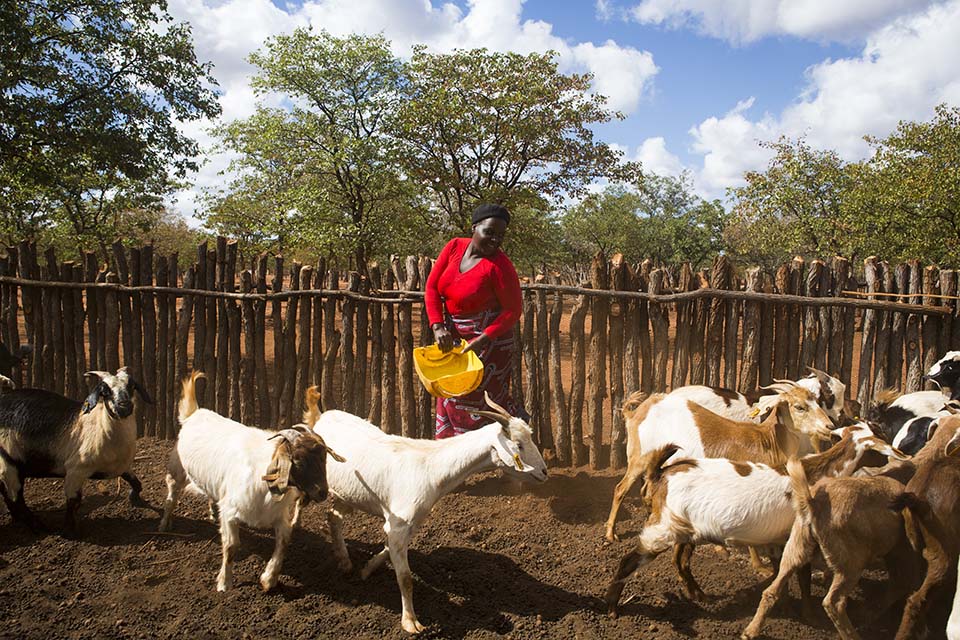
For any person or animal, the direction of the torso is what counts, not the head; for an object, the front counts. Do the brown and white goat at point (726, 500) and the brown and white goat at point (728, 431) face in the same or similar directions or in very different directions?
same or similar directions

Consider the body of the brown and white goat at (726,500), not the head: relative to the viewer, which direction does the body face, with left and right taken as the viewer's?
facing to the right of the viewer

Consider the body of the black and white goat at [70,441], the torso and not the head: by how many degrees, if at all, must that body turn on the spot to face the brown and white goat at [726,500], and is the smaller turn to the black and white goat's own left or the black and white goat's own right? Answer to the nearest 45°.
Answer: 0° — it already faces it

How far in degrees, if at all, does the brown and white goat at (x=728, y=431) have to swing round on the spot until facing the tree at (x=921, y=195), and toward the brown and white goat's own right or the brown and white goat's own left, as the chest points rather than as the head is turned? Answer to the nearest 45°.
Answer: approximately 90° to the brown and white goat's own left

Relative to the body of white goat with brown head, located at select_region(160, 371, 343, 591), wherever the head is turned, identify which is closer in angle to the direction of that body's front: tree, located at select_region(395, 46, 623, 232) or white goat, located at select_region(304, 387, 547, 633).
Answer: the white goat

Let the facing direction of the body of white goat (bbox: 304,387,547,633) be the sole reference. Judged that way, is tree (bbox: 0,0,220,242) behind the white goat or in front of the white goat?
behind

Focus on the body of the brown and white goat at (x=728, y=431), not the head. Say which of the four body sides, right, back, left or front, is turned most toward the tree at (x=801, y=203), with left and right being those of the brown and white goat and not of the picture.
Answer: left

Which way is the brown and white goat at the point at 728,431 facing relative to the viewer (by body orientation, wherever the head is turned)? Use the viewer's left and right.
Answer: facing to the right of the viewer

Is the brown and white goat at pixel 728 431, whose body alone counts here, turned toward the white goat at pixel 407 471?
no

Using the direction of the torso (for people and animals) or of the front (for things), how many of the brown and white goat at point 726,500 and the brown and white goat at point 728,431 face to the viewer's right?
2

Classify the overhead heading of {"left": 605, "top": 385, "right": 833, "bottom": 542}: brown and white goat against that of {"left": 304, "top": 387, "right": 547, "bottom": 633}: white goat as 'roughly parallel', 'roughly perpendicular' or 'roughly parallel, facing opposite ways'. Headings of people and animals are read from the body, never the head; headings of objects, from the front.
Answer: roughly parallel

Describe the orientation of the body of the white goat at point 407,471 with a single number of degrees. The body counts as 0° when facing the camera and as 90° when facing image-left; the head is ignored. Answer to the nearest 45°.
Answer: approximately 315°

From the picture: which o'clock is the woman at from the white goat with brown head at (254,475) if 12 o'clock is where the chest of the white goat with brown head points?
The woman is roughly at 10 o'clock from the white goat with brown head.

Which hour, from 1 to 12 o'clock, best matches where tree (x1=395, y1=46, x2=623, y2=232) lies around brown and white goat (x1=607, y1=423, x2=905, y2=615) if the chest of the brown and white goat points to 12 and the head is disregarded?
The tree is roughly at 8 o'clock from the brown and white goat.

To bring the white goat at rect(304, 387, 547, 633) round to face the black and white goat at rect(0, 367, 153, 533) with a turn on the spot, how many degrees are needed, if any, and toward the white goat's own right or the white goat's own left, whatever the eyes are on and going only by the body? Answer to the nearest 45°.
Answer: approximately 180°

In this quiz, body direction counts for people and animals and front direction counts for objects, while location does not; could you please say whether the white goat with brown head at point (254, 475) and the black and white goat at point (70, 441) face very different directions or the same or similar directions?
same or similar directions
